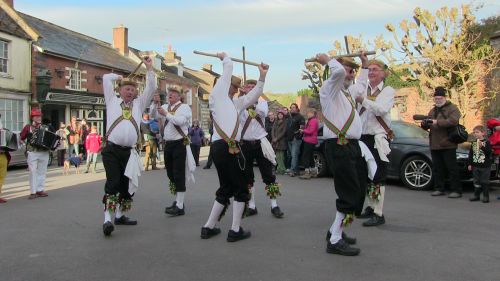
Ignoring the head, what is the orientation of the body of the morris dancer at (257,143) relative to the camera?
toward the camera

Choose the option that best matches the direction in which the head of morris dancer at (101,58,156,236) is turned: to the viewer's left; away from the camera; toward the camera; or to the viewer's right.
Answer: toward the camera

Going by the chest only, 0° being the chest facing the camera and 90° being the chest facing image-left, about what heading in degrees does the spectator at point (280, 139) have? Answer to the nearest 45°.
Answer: approximately 45°

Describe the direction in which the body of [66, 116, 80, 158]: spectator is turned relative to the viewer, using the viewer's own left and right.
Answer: facing the viewer

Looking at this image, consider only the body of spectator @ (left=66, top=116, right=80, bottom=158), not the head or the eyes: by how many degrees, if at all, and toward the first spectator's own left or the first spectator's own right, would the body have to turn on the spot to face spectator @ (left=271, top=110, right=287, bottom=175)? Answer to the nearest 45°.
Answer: approximately 45° to the first spectator's own left

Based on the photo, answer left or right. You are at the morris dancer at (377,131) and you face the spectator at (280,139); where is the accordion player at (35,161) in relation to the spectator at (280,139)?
left

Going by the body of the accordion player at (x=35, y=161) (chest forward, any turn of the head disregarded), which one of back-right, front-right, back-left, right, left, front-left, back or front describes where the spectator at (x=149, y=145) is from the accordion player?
left

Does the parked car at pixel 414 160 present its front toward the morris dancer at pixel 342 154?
no

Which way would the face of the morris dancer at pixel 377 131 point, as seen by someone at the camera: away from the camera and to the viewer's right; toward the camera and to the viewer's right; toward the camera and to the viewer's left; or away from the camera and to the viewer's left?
toward the camera and to the viewer's left

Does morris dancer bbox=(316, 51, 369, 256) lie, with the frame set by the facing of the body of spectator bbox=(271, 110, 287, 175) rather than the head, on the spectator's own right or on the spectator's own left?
on the spectator's own left

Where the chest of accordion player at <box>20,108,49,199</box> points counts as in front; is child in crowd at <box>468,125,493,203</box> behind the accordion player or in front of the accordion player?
in front

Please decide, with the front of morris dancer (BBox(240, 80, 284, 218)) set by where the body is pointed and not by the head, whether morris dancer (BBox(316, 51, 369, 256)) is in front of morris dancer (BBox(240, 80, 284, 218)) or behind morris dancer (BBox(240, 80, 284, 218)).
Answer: in front

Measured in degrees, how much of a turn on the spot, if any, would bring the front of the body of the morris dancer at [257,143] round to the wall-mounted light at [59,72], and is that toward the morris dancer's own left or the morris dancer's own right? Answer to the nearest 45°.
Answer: approximately 135° to the morris dancer's own right

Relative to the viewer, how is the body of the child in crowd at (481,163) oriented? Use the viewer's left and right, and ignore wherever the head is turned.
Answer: facing the viewer and to the left of the viewer

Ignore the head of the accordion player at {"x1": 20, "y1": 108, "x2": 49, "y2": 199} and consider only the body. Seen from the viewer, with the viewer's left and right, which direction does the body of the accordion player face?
facing the viewer and to the right of the viewer
